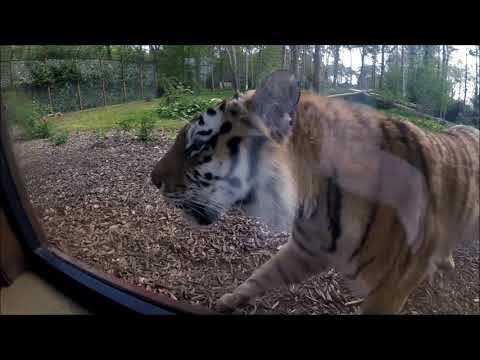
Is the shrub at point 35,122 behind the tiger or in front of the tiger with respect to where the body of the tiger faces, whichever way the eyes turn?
in front

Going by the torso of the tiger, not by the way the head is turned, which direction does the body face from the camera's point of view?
to the viewer's left
